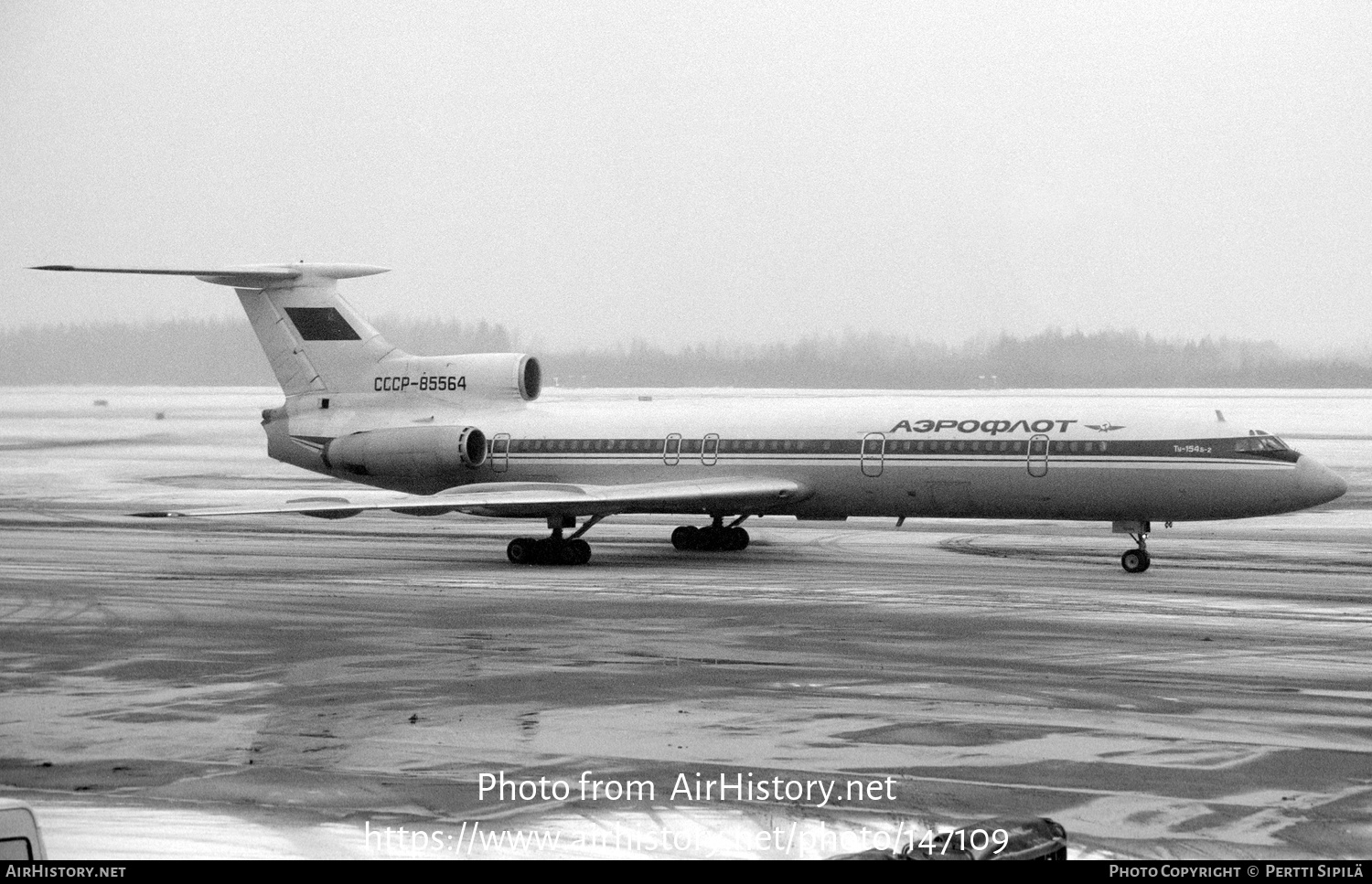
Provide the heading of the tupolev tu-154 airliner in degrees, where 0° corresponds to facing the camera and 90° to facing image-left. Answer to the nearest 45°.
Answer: approximately 315°
